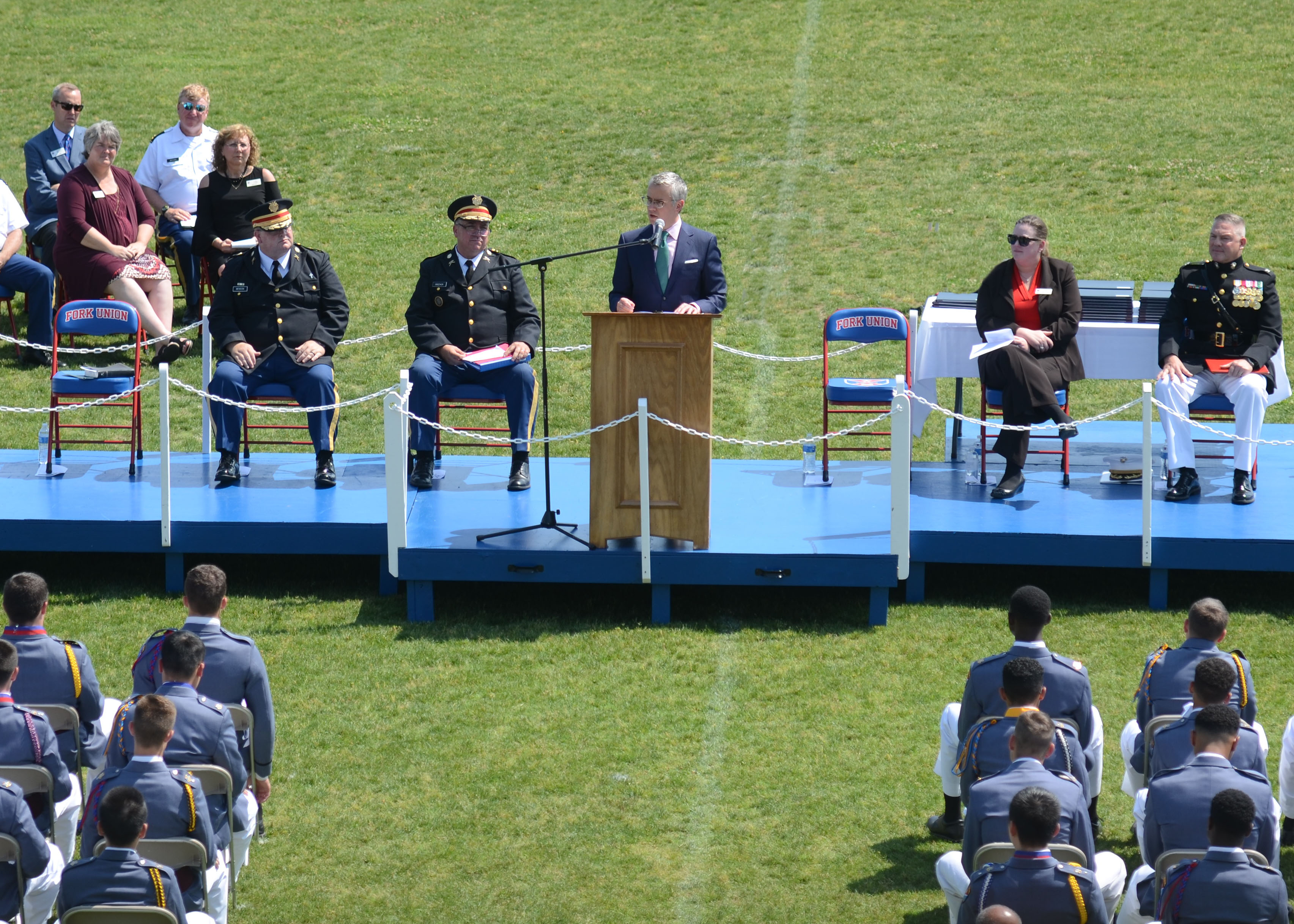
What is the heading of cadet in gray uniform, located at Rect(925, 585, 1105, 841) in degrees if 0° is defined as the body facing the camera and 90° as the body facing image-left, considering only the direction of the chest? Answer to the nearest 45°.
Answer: approximately 180°

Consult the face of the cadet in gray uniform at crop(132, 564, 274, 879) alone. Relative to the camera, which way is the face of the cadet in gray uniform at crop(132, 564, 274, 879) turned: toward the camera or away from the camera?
away from the camera

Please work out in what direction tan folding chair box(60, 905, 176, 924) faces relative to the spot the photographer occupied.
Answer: facing away from the viewer

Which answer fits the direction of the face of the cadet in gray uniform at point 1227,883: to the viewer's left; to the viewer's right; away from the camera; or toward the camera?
away from the camera

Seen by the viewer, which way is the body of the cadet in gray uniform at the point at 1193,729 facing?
away from the camera

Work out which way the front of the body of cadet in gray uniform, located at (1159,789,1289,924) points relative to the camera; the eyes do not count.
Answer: away from the camera

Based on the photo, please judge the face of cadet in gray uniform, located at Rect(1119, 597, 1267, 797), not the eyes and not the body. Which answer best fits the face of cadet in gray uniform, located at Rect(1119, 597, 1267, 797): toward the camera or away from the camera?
away from the camera

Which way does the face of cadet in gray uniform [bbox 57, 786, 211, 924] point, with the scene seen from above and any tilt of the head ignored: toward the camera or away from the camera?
away from the camera

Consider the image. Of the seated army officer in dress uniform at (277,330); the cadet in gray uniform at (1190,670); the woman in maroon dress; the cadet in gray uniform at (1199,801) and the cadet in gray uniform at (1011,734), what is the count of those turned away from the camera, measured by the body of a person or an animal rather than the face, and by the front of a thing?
3

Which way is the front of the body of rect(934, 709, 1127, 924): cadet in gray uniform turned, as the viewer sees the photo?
away from the camera
